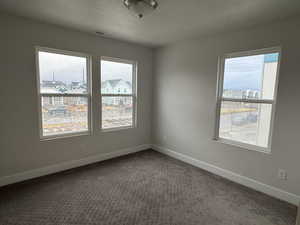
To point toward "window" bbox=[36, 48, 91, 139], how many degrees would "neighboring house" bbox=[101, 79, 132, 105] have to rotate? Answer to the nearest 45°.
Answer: approximately 45° to its right

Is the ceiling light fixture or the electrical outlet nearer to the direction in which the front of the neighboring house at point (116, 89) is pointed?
the ceiling light fixture

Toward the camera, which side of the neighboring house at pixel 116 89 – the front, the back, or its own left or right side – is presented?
front

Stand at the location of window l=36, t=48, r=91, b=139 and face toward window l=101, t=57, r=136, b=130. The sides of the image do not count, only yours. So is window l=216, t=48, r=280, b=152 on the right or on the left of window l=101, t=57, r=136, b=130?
right

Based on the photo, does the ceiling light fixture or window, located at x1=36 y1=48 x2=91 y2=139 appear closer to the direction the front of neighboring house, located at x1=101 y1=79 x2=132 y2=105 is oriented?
the ceiling light fixture

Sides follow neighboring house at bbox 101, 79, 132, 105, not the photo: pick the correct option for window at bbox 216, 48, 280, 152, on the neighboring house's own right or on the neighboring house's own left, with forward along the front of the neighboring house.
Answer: on the neighboring house's own left

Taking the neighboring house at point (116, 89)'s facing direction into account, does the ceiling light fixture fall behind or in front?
in front

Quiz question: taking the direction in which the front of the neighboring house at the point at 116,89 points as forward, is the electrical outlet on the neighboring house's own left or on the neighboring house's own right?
on the neighboring house's own left
